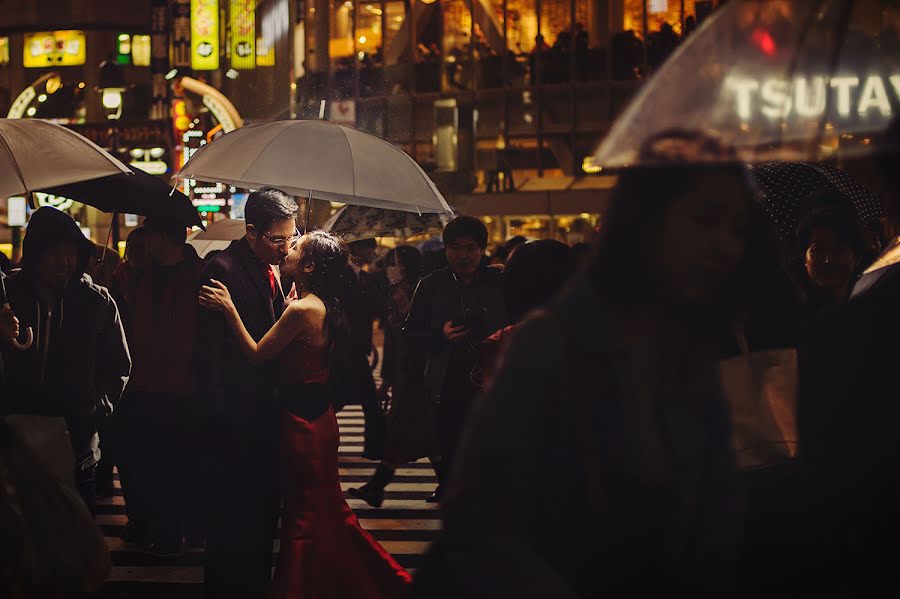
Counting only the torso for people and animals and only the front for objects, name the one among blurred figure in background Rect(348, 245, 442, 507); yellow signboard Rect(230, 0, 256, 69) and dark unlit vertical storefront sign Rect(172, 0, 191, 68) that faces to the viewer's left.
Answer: the blurred figure in background

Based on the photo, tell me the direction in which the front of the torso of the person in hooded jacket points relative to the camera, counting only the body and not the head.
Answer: toward the camera

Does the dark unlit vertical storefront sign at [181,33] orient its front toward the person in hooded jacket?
yes

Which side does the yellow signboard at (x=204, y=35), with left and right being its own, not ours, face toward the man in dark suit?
front

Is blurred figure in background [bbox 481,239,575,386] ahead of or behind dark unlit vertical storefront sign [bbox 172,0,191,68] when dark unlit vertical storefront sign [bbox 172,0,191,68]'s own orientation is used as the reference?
ahead

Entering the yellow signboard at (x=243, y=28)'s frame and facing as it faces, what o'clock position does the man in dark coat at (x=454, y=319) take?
The man in dark coat is roughly at 12 o'clock from the yellow signboard.

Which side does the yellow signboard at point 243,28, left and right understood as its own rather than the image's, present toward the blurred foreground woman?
front

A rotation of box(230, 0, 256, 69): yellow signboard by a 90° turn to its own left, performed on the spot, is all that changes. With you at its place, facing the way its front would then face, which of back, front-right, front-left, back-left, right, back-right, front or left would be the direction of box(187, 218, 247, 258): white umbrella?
right

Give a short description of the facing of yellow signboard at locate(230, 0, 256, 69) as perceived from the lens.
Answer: facing the viewer

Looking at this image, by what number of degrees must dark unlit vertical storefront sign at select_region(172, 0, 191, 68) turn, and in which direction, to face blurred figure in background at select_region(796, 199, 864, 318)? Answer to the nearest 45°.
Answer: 0° — it already faces them

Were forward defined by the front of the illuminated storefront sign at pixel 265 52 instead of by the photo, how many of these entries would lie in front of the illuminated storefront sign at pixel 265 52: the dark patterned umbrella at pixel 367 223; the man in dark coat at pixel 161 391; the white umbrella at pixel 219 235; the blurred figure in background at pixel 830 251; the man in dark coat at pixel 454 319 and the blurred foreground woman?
6

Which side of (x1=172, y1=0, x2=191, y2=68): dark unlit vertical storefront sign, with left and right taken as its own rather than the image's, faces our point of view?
front

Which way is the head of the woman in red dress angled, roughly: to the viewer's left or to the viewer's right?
to the viewer's left
